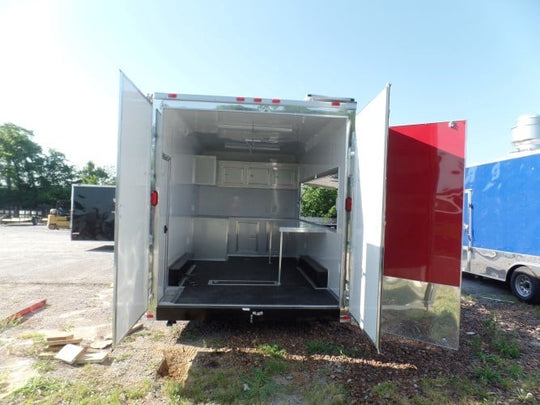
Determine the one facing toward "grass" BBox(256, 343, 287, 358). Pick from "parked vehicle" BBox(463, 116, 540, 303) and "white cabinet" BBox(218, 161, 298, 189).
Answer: the white cabinet

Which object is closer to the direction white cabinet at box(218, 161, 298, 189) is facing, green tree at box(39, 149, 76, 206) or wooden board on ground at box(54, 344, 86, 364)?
the wooden board on ground

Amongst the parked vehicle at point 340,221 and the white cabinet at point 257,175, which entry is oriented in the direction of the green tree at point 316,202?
the parked vehicle

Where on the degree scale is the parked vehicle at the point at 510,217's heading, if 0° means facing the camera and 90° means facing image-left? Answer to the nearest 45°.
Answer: approximately 135°

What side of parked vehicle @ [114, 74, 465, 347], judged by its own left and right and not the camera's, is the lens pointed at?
back

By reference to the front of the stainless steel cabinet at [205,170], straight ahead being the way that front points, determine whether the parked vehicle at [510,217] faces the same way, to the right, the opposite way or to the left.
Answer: to the left

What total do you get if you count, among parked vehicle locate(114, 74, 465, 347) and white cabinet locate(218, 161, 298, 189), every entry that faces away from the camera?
1
